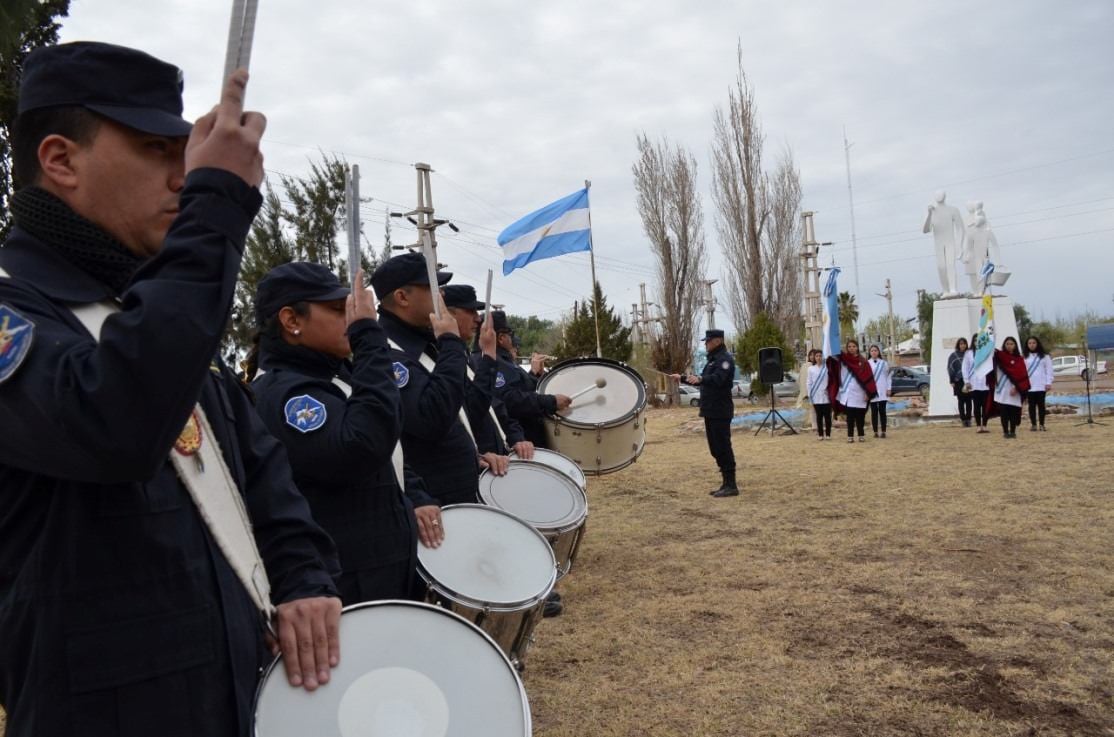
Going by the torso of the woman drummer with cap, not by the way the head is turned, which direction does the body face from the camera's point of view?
to the viewer's right

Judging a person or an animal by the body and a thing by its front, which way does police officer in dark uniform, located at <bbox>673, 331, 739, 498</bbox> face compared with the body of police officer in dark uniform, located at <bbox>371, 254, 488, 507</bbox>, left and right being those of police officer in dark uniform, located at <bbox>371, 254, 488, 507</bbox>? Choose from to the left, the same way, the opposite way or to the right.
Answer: the opposite way

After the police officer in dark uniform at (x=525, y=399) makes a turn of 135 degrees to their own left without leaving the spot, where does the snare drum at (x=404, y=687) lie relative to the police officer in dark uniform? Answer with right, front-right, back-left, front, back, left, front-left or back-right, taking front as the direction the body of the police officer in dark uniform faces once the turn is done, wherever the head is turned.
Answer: back-left

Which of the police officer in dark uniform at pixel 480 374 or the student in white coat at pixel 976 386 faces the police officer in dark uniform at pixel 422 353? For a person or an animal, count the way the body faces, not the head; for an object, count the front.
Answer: the student in white coat

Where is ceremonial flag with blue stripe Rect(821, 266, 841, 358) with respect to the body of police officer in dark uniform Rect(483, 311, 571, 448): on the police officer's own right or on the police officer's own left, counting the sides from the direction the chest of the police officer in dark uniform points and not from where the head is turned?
on the police officer's own left

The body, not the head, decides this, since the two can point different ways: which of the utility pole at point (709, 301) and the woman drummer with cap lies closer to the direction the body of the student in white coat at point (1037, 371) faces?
the woman drummer with cap

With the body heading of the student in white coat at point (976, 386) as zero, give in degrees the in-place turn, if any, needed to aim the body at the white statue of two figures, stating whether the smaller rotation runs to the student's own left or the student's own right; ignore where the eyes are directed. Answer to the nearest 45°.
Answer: approximately 180°

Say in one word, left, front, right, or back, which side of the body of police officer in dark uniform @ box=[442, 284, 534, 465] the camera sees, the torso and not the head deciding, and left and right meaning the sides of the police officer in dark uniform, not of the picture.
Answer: right

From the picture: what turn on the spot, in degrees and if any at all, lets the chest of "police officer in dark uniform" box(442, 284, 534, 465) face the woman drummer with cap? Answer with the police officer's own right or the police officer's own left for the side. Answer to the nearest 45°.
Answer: approximately 90° to the police officer's own right

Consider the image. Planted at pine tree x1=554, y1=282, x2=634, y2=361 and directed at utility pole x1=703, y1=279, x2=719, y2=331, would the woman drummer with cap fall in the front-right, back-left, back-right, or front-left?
back-right

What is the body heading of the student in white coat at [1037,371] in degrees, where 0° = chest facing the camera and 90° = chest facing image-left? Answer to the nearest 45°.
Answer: approximately 0°

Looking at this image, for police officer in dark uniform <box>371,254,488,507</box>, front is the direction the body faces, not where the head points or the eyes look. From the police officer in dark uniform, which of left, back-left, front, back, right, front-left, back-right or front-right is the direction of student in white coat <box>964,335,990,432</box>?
front-left

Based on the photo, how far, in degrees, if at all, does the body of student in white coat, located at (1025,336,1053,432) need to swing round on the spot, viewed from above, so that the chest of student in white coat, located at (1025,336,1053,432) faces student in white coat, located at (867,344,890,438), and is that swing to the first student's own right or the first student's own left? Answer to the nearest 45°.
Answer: approximately 90° to the first student's own right

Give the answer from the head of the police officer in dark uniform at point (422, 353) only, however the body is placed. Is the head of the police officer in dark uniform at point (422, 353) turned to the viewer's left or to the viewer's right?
to the viewer's right

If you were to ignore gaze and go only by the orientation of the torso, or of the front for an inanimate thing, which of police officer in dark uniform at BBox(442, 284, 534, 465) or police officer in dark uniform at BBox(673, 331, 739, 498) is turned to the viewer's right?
police officer in dark uniform at BBox(442, 284, 534, 465)

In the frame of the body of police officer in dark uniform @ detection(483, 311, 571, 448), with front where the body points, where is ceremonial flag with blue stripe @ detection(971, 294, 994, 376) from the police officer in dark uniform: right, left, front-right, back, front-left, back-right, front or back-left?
front-left

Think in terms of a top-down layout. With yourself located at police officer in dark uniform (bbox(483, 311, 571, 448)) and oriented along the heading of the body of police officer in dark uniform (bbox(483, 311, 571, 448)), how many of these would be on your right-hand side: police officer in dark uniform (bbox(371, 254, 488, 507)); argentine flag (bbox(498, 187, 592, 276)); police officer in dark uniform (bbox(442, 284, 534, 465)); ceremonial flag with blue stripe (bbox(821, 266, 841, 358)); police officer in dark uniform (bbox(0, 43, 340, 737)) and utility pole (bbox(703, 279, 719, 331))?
3

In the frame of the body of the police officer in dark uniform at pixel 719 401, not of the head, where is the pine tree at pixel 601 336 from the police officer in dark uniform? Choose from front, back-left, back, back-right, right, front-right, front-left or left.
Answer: right

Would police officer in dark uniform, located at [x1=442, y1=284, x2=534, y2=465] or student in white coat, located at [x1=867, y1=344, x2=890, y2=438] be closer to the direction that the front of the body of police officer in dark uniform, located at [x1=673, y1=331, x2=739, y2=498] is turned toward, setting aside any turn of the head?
the police officer in dark uniform
